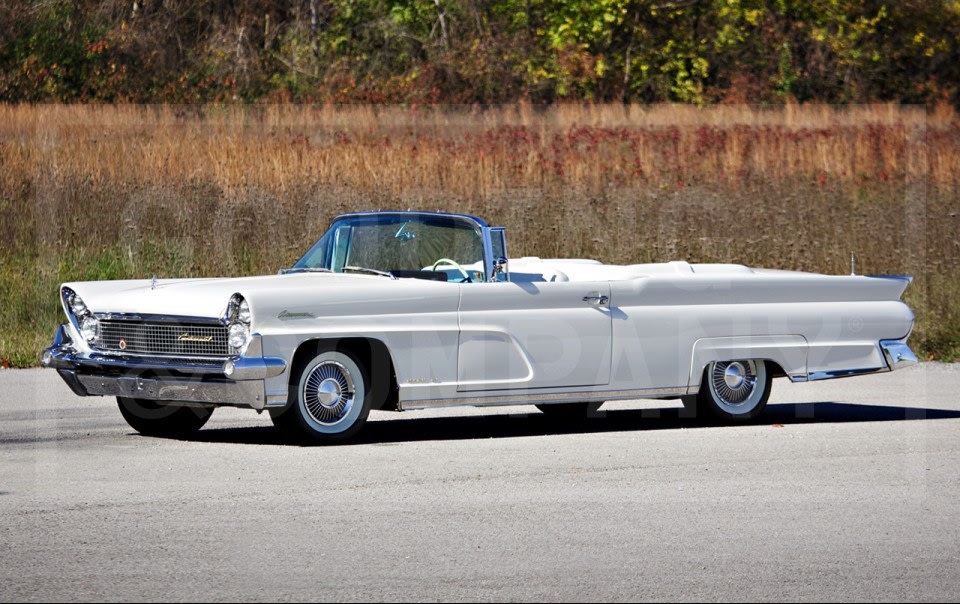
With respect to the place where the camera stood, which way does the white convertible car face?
facing the viewer and to the left of the viewer
